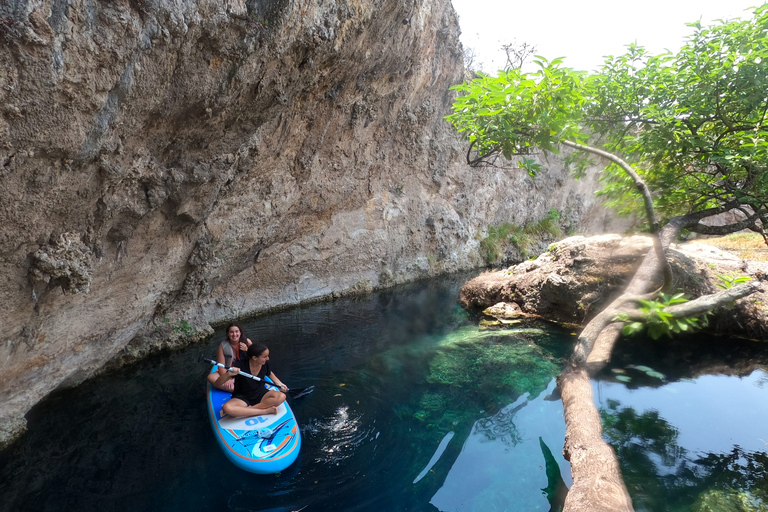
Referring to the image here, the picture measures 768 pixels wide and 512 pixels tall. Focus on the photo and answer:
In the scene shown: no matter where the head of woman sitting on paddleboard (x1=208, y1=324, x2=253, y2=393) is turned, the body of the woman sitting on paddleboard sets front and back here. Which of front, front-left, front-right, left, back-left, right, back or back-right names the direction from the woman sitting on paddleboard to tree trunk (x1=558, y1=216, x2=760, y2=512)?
front-left

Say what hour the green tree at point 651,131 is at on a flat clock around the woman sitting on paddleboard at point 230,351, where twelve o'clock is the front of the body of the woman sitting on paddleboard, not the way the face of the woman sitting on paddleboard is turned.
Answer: The green tree is roughly at 10 o'clock from the woman sitting on paddleboard.

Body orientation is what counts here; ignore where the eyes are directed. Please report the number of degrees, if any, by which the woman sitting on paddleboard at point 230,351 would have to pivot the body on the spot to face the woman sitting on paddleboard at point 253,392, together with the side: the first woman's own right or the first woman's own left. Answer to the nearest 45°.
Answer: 0° — they already face them

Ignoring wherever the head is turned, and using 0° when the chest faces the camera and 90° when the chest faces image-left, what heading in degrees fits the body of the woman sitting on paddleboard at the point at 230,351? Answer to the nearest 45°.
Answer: approximately 0°
